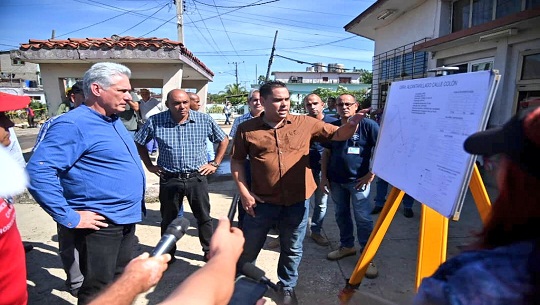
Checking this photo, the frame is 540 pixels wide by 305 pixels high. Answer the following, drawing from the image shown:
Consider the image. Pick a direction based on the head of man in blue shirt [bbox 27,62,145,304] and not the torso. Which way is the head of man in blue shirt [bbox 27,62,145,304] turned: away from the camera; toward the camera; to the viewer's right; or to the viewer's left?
to the viewer's right

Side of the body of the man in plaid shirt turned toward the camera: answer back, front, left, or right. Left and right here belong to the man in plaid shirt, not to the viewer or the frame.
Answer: front

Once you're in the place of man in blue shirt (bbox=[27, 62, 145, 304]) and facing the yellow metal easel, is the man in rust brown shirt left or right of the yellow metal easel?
left

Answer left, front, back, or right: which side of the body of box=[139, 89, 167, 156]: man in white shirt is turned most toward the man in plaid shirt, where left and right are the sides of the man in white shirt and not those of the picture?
front

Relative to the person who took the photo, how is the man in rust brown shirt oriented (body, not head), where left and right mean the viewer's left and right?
facing the viewer

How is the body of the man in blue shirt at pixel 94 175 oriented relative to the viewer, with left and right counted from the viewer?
facing to the right of the viewer

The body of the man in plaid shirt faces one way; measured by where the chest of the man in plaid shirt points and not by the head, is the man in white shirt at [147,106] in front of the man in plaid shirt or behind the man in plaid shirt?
behind

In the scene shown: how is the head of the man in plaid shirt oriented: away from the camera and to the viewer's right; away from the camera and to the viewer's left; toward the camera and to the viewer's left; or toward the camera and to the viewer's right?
toward the camera and to the viewer's right

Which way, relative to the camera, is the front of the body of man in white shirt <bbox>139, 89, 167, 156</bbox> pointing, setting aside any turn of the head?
toward the camera

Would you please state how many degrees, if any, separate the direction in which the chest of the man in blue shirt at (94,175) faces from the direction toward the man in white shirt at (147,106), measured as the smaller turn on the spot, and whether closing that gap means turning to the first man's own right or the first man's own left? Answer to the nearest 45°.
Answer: approximately 90° to the first man's own left

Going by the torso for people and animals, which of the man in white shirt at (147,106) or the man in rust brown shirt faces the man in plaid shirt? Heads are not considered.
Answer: the man in white shirt

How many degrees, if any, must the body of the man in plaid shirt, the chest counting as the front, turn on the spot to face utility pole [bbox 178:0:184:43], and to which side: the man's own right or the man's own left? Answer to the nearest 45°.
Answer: approximately 180°
